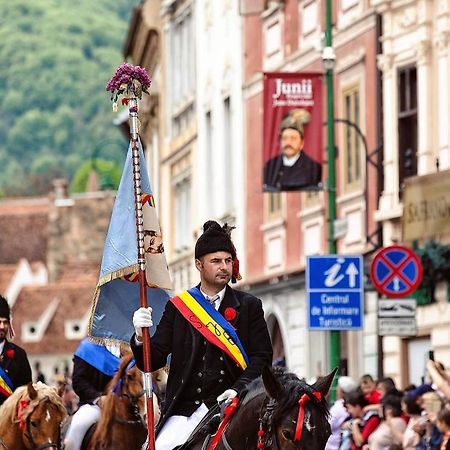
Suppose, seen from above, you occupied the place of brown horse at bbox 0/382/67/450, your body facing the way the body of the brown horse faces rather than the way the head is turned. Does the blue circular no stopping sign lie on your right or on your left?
on your left

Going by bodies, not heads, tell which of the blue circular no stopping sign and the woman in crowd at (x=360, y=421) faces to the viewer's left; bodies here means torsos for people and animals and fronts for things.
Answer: the woman in crowd

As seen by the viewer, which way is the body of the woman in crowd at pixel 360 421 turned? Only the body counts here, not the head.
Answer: to the viewer's left

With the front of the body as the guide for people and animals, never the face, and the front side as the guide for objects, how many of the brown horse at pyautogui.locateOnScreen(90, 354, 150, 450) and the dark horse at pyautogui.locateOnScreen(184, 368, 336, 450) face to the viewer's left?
0

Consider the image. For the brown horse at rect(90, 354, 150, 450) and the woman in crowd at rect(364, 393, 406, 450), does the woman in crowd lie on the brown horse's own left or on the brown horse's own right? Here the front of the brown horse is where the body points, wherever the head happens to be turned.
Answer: on the brown horse's own left

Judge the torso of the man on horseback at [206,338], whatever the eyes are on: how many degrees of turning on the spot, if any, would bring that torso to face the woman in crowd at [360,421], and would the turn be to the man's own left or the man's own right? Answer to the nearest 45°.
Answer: approximately 135° to the man's own left

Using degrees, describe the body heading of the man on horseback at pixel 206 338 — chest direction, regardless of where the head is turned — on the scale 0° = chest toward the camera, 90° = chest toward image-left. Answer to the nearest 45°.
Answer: approximately 315°

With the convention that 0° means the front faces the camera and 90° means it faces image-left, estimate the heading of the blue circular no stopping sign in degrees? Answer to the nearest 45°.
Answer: approximately 0°

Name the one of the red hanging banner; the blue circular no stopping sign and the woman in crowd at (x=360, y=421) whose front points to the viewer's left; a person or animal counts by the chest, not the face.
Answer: the woman in crowd

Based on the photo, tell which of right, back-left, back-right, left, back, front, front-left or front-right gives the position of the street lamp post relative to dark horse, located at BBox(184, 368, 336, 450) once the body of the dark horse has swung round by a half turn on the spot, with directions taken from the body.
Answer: front-right

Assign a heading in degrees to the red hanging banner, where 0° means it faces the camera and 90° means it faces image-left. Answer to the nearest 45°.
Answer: approximately 0°
